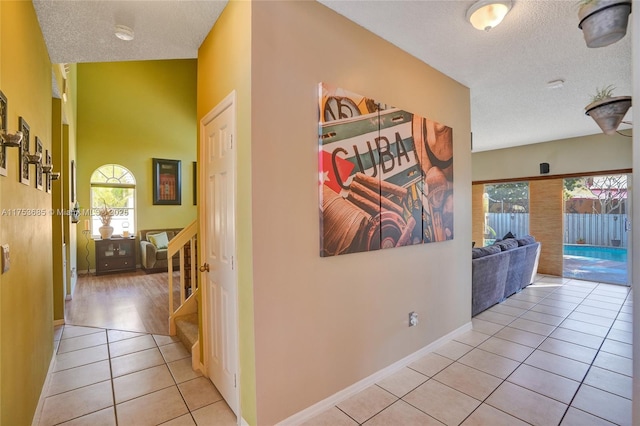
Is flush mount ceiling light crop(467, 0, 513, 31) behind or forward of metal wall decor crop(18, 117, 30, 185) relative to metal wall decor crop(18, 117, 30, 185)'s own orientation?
forward

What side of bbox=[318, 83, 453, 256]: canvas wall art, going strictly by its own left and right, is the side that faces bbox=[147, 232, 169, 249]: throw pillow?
back

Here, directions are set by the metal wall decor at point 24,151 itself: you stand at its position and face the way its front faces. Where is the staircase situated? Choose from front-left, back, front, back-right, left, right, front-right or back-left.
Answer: front-left

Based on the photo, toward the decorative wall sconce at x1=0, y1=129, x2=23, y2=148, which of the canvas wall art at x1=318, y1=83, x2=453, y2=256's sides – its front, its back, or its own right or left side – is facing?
right

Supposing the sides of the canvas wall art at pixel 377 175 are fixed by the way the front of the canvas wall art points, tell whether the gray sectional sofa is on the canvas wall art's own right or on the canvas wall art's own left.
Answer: on the canvas wall art's own left

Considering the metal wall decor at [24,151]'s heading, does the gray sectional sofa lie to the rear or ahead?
ahead

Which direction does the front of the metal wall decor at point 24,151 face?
to the viewer's right

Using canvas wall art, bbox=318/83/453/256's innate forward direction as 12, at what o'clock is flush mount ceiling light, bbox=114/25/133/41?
The flush mount ceiling light is roughly at 4 o'clock from the canvas wall art.

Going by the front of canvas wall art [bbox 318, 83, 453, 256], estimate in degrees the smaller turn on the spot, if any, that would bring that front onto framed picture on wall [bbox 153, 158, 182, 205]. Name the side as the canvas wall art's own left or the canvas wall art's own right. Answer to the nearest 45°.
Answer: approximately 180°

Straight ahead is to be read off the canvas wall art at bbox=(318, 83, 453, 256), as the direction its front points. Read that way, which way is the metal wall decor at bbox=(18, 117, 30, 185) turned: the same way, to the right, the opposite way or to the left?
to the left

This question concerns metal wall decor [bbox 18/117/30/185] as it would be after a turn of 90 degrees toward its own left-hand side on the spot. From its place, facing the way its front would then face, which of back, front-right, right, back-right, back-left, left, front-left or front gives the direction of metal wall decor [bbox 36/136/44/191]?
front

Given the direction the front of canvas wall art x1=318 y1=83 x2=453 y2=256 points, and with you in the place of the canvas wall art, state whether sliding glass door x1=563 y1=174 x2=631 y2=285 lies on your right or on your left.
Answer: on your left

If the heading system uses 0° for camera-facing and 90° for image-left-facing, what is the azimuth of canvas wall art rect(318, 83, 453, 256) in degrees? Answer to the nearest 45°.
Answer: approximately 315°

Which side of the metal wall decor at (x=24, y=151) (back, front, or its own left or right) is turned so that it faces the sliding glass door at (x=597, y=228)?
front
